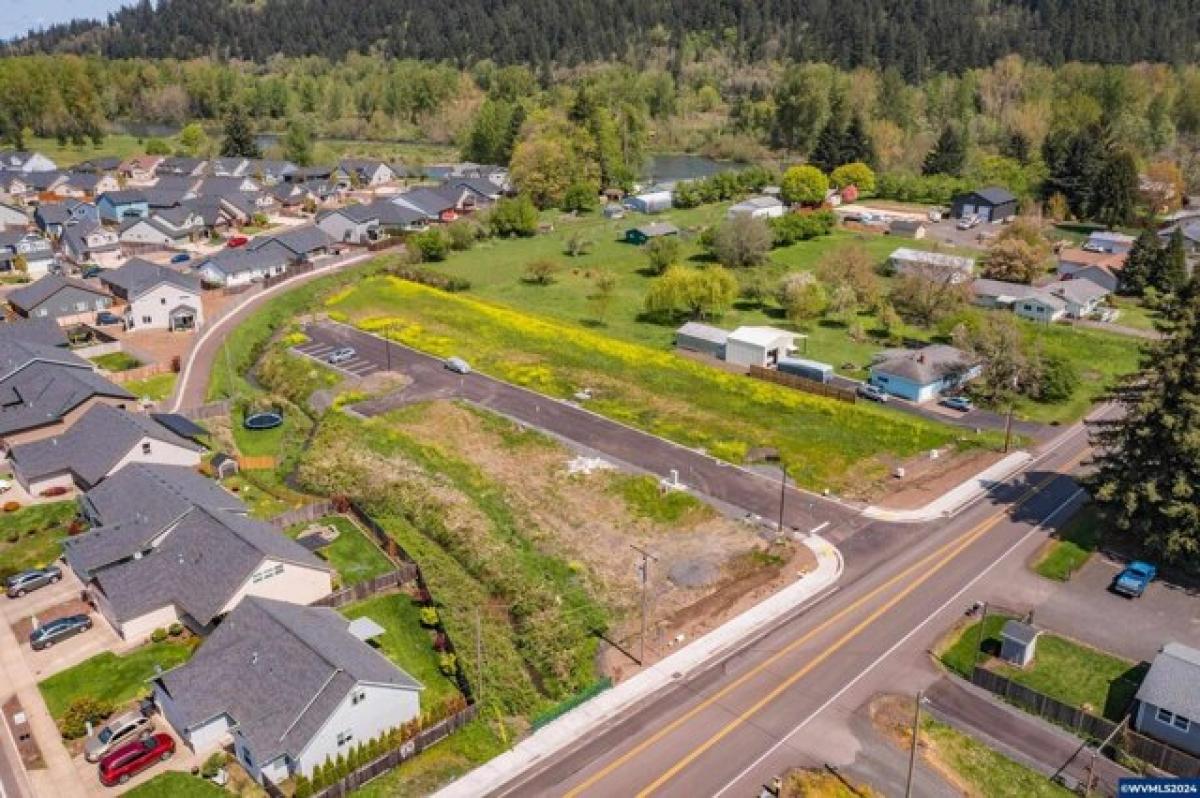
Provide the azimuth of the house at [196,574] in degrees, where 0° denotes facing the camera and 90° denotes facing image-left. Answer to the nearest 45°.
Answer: approximately 45°

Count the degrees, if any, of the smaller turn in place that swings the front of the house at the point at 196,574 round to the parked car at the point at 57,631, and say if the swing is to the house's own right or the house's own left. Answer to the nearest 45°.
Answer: approximately 45° to the house's own right

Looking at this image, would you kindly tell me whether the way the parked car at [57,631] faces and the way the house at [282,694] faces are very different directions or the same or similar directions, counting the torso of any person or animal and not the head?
very different directions

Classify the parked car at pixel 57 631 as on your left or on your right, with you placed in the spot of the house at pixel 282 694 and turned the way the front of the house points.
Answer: on your right

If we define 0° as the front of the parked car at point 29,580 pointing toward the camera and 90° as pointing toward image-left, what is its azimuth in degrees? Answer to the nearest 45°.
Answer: approximately 225°

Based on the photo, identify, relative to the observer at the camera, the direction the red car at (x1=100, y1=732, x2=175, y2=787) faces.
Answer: facing away from the viewer and to the right of the viewer

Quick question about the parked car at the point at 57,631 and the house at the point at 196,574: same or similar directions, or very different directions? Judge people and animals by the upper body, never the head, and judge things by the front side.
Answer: very different directions

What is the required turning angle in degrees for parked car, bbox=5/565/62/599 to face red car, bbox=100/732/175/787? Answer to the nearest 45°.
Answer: approximately 135° to its right

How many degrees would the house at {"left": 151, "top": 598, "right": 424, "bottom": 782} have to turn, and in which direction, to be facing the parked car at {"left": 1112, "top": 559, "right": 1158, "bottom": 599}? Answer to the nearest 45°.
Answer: approximately 135° to its left

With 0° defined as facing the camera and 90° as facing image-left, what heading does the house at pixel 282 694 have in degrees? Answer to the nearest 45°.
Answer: approximately 45°
